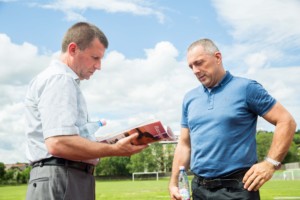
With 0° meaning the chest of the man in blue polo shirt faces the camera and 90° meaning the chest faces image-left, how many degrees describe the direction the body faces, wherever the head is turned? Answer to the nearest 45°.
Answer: approximately 45°
